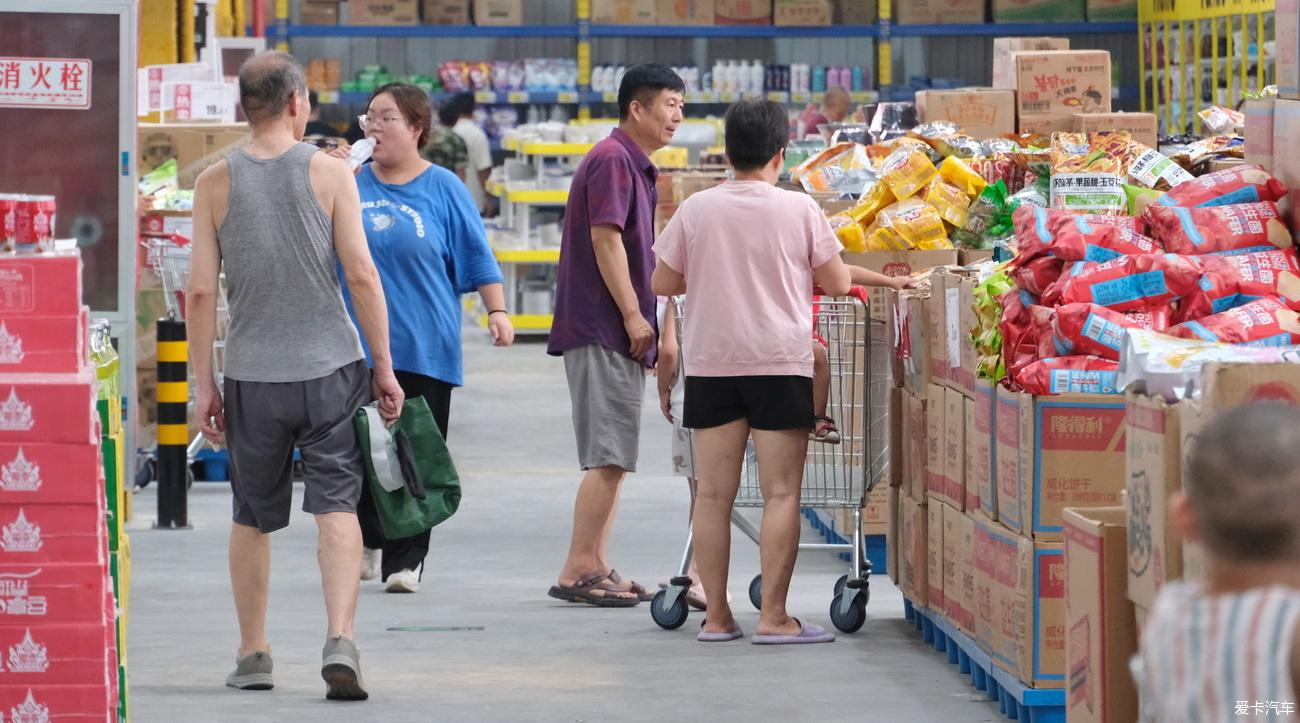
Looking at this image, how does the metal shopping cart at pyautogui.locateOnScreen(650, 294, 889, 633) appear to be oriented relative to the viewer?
away from the camera

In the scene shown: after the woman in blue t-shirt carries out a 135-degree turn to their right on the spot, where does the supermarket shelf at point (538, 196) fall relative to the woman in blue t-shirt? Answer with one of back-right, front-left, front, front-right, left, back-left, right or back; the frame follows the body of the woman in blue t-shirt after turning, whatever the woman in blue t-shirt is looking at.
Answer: front

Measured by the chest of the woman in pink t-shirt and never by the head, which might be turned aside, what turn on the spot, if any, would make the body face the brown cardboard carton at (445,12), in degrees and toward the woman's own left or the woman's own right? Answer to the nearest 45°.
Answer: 0° — they already face it

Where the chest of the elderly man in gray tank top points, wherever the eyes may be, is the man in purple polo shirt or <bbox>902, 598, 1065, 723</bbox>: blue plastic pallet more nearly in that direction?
the man in purple polo shirt

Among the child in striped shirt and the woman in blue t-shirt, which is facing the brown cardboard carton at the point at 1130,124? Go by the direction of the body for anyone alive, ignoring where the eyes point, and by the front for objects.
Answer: the child in striped shirt

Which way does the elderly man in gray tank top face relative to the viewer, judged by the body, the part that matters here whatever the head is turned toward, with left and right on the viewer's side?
facing away from the viewer

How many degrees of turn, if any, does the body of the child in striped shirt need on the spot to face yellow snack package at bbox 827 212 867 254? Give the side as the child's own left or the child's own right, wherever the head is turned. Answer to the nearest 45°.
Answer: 0° — they already face it

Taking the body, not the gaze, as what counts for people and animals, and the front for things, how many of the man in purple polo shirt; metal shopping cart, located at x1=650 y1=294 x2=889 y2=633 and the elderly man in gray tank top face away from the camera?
2

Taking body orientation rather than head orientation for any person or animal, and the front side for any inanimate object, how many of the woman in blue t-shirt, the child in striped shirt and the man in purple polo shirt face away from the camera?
1

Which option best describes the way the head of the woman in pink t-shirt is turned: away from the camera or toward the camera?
away from the camera

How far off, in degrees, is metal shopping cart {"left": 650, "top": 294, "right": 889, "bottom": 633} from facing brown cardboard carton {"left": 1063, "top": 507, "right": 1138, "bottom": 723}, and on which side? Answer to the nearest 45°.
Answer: approximately 180°

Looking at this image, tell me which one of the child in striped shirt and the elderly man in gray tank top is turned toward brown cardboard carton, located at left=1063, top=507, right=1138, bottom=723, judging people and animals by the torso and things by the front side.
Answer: the child in striped shirt

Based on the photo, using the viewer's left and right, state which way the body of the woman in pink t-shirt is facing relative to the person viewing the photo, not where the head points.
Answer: facing away from the viewer

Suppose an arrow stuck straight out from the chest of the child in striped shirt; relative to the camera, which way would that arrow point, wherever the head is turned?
away from the camera

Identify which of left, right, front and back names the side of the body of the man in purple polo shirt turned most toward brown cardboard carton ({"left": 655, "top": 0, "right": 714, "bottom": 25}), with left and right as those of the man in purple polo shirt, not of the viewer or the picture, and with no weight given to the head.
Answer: left

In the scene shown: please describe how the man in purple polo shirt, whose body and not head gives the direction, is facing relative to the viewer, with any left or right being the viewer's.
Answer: facing to the right of the viewer

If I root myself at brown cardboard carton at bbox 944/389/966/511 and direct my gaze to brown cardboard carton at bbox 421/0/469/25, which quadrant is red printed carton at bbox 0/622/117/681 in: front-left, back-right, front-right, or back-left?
back-left
